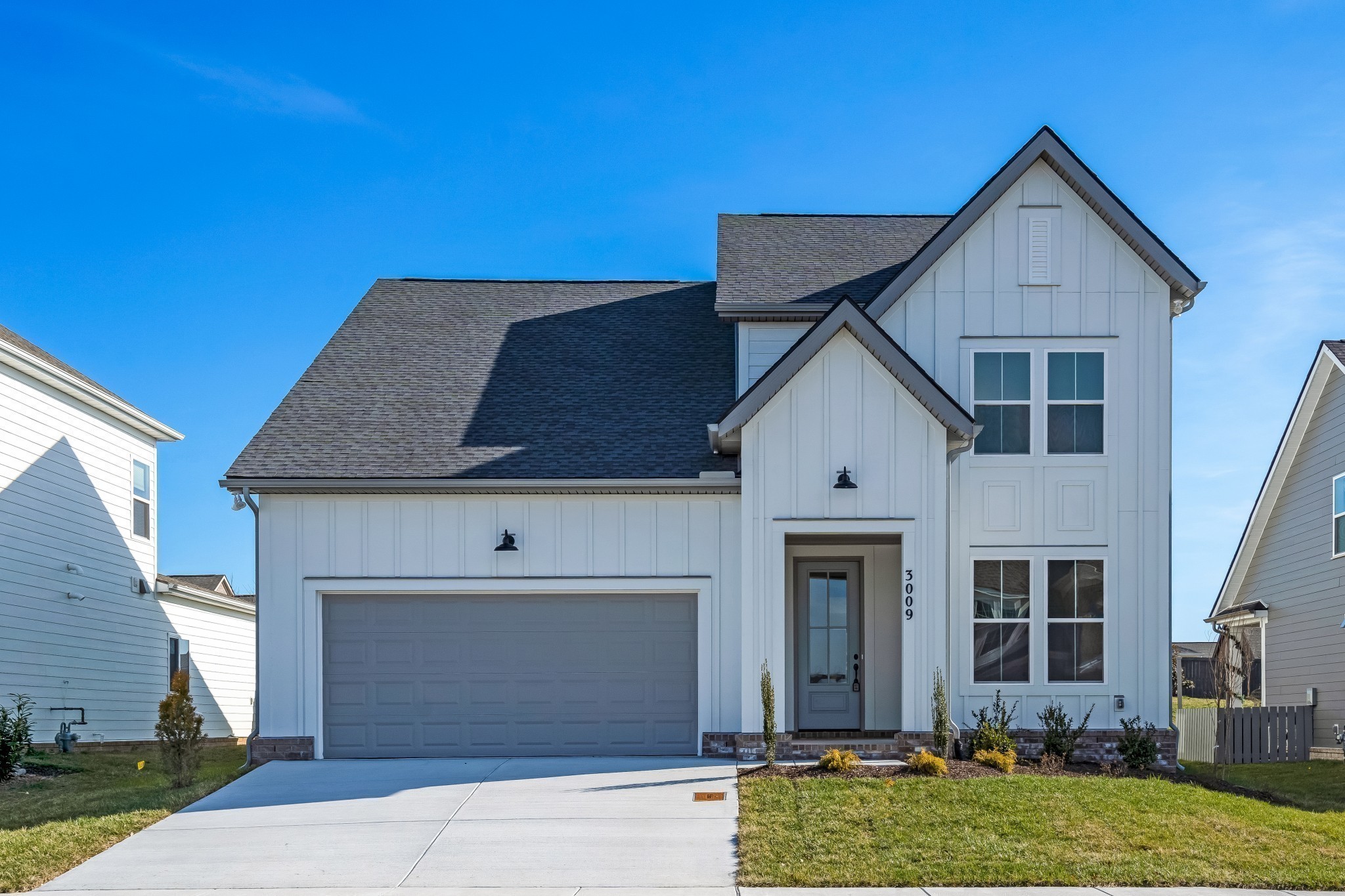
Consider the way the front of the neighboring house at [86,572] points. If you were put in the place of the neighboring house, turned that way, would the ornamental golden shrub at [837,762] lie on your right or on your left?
on your left

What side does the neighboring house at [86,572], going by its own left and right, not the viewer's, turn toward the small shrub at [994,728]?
left

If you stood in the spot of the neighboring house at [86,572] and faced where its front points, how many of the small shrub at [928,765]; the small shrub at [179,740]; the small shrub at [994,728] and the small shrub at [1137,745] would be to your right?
0

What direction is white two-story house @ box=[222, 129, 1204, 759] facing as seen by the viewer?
toward the camera

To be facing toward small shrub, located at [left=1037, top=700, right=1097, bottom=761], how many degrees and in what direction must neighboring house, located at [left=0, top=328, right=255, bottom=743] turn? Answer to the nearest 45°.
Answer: approximately 90° to its left

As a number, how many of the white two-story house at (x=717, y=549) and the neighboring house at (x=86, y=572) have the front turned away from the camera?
0

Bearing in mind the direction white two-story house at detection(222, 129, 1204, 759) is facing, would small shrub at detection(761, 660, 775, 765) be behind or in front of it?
in front

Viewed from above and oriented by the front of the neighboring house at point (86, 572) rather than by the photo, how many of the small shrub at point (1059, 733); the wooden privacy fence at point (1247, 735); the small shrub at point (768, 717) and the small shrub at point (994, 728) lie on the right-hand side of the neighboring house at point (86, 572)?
0

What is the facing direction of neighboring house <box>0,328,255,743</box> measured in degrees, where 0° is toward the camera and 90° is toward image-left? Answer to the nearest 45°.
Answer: approximately 45°

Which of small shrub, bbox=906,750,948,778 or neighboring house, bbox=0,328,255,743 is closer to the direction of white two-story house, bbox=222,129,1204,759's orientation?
the small shrub

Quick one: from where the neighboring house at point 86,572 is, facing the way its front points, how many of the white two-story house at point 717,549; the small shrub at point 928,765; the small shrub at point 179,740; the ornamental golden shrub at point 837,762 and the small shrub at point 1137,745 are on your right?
0

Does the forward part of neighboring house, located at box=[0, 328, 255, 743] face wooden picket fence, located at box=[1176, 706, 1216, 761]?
no
